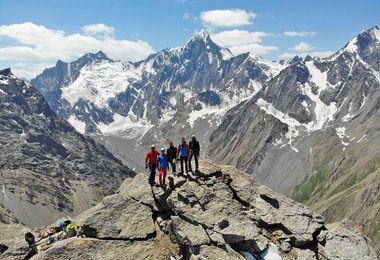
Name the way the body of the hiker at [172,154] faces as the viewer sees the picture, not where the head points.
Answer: toward the camera

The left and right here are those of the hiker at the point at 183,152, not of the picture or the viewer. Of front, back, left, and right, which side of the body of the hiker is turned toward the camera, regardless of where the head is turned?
front

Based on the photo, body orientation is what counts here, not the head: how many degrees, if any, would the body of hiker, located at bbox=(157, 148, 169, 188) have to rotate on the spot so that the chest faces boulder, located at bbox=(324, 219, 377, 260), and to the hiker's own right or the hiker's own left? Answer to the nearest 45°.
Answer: approximately 90° to the hiker's own left

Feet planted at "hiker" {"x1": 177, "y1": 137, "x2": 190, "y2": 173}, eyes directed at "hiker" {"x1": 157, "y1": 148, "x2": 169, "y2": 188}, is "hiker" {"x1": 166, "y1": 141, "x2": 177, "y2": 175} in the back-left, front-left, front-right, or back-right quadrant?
front-right

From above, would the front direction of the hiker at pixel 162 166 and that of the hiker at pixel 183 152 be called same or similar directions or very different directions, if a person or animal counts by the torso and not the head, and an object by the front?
same or similar directions

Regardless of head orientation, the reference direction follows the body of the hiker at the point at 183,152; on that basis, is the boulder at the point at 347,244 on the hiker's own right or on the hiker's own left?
on the hiker's own left

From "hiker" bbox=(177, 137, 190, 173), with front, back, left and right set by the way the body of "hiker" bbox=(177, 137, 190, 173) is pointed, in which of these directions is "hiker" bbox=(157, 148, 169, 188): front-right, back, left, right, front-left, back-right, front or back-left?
front-right

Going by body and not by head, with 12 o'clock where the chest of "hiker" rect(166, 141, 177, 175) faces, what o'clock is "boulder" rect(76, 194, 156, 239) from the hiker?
The boulder is roughly at 1 o'clock from the hiker.

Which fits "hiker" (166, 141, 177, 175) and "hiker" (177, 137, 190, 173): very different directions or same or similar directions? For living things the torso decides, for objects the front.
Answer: same or similar directions

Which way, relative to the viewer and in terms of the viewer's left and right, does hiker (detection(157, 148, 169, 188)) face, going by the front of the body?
facing the viewer

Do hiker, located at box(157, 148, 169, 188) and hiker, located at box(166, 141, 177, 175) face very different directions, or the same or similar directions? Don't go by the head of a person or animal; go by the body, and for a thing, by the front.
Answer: same or similar directions

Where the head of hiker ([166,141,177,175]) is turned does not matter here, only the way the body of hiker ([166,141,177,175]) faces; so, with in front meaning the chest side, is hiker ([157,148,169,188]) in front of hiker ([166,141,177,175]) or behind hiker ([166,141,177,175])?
in front

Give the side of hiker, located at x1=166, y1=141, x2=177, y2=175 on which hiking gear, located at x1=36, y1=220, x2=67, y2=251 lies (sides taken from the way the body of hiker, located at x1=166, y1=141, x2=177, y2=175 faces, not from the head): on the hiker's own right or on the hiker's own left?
on the hiker's own right
